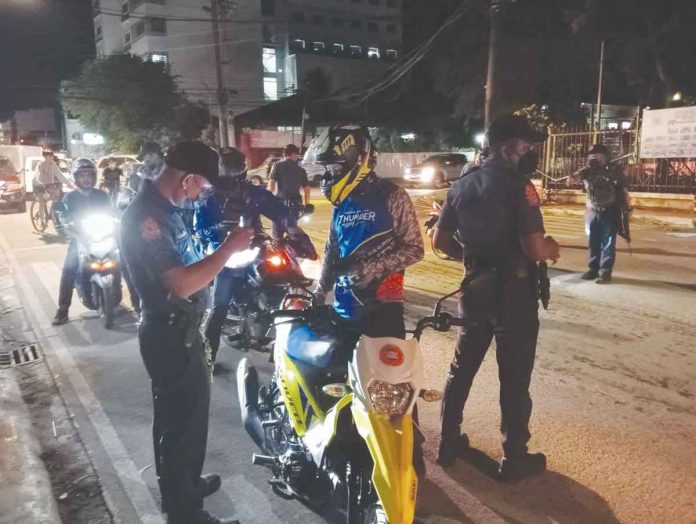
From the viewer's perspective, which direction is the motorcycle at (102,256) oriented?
toward the camera

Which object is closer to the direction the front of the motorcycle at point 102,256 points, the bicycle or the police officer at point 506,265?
the police officer

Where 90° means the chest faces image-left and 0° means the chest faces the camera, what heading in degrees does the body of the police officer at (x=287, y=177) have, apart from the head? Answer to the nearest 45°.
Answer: approximately 180°

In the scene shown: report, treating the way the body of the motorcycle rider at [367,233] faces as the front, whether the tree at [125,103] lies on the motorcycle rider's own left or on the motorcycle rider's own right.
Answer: on the motorcycle rider's own right

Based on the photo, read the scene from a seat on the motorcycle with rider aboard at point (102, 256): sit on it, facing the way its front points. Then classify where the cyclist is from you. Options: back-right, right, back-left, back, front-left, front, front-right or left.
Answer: back

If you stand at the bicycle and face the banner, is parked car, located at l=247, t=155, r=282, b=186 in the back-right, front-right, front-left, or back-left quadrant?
front-left

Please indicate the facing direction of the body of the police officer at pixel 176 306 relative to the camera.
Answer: to the viewer's right

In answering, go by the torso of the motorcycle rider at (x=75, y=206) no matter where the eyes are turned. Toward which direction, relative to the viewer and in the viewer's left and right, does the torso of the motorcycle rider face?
facing the viewer

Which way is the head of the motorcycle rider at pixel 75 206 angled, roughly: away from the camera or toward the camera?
toward the camera

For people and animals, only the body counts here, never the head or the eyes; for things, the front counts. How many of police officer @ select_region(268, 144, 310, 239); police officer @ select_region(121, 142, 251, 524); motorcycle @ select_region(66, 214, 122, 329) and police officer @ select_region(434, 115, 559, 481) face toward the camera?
1

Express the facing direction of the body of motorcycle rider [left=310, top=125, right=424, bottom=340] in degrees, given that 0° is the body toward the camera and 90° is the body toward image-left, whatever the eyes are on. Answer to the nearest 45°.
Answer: approximately 45°

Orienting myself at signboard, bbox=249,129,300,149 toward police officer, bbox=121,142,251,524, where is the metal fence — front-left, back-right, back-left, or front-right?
front-left

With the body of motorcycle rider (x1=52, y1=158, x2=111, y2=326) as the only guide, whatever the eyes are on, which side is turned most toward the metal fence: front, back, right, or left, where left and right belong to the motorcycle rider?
left

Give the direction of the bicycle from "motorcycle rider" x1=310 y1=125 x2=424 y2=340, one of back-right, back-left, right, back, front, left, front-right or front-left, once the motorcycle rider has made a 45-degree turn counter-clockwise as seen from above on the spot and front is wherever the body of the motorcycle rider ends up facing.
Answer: back-right
